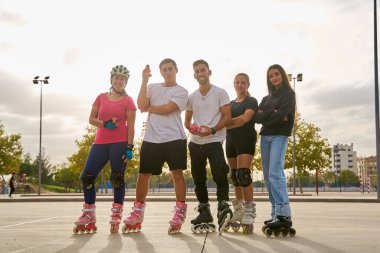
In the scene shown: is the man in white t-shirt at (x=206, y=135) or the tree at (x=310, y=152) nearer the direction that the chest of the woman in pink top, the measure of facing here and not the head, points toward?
the man in white t-shirt

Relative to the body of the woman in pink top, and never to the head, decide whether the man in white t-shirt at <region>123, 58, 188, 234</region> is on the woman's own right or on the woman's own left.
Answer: on the woman's own left

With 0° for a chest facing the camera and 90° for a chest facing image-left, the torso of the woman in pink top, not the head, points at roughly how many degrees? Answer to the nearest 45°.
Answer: approximately 0°

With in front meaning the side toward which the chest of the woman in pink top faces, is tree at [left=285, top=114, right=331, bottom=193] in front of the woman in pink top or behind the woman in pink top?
behind

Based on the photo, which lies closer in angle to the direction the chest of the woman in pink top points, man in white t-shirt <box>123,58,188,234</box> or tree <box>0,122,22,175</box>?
the man in white t-shirt

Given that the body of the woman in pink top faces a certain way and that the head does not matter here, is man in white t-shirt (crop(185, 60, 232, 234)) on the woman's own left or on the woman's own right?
on the woman's own left

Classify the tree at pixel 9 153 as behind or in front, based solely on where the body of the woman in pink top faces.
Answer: behind
